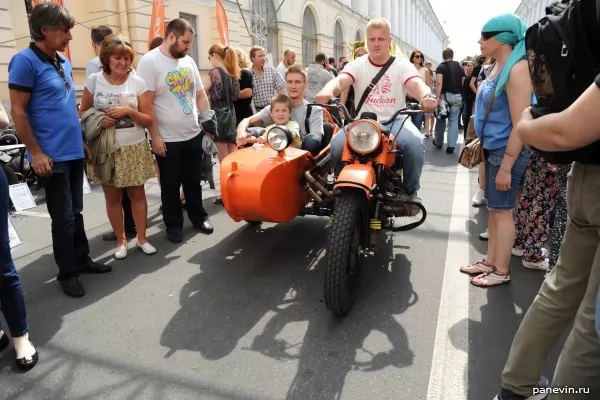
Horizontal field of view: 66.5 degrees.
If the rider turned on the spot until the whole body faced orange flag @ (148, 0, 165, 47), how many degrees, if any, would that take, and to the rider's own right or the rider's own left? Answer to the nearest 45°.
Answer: approximately 135° to the rider's own right

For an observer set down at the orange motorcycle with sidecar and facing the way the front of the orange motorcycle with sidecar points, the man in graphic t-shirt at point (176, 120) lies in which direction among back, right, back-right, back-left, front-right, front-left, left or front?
back-right

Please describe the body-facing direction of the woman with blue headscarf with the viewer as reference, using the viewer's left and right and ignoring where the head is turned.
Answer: facing to the left of the viewer

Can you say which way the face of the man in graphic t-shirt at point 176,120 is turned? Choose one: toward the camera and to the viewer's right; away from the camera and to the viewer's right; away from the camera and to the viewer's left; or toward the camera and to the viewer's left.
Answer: toward the camera and to the viewer's right

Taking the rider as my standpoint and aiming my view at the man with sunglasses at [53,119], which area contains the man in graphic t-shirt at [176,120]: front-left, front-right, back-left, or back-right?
front-right

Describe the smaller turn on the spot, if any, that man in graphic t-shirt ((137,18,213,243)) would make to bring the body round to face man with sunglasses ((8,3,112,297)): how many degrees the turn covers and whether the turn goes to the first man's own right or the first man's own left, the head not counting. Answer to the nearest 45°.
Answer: approximately 90° to the first man's own right

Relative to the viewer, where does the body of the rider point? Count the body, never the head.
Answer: toward the camera

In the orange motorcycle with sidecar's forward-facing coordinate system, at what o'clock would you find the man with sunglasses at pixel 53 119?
The man with sunglasses is roughly at 3 o'clock from the orange motorcycle with sidecar.

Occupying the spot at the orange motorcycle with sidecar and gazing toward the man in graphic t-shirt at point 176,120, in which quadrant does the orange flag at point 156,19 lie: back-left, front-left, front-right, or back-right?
front-right

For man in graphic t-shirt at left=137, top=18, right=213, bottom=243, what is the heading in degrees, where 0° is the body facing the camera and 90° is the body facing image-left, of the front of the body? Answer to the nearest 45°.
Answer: approximately 315°

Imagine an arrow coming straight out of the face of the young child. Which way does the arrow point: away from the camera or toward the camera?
toward the camera

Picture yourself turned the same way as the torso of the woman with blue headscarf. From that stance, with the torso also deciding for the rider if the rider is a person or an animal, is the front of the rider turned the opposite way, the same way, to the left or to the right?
to the left

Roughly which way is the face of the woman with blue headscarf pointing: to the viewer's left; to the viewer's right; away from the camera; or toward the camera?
to the viewer's left
